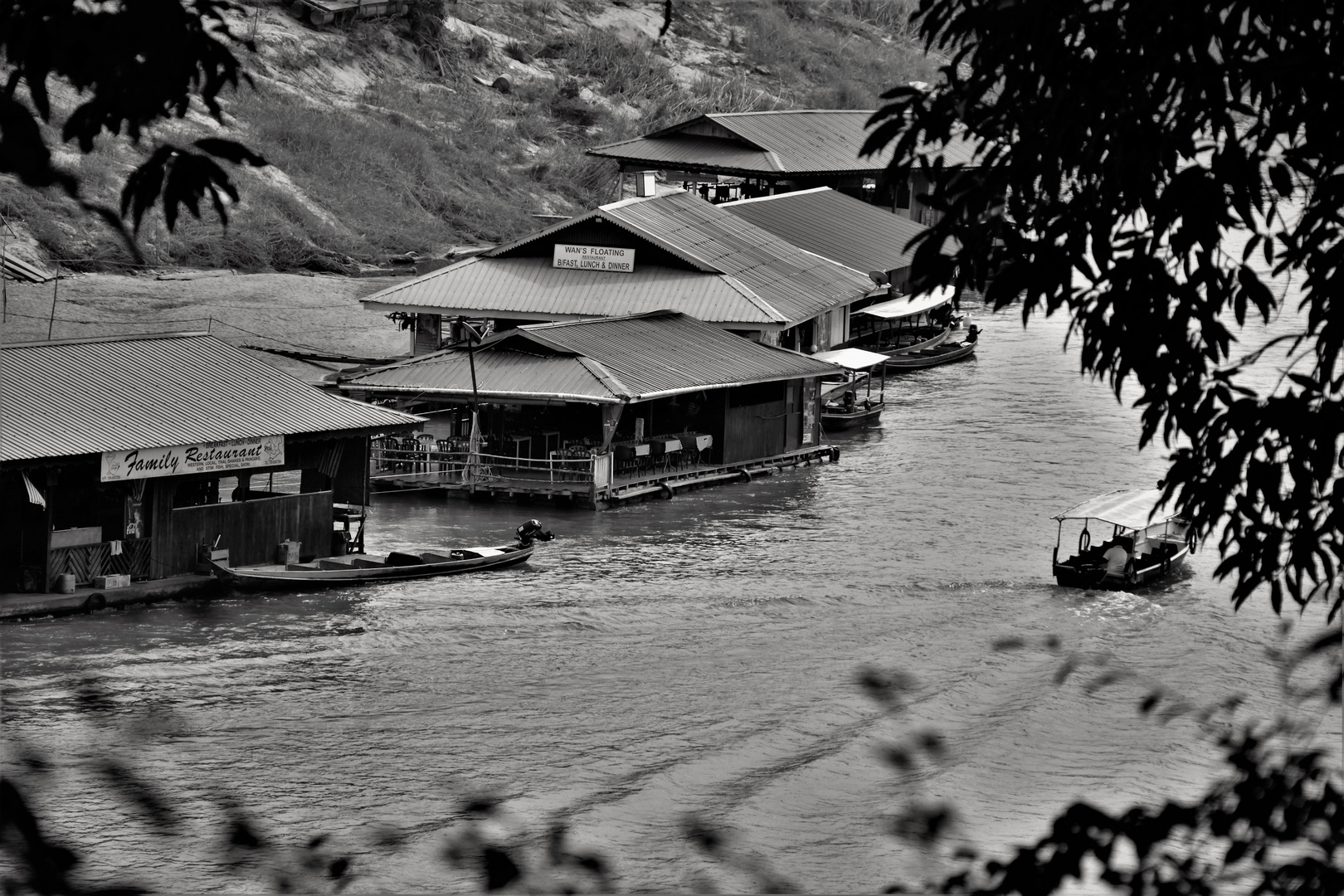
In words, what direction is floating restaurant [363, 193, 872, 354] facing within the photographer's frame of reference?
facing the viewer

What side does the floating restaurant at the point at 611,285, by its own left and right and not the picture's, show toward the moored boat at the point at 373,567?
front

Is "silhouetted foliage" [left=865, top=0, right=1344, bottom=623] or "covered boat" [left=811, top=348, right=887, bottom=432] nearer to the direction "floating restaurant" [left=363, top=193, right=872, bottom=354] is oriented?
the silhouetted foliage

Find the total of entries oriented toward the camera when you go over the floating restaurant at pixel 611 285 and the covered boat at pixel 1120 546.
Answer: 1

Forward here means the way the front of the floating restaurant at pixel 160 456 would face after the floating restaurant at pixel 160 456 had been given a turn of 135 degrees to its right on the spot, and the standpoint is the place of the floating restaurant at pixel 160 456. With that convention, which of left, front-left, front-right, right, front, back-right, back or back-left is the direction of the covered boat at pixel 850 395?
back-right

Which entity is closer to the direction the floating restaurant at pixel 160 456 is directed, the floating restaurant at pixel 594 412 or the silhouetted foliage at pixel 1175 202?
the silhouetted foliage

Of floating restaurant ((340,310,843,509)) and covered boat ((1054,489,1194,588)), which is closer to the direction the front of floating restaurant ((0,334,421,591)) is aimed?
the covered boat

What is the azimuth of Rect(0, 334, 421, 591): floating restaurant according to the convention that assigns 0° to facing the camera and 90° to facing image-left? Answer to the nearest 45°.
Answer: approximately 315°

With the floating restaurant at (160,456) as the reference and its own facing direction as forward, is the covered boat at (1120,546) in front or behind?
in front

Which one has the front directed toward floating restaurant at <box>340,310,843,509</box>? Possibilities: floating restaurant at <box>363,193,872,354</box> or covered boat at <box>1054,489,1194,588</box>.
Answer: floating restaurant at <box>363,193,872,354</box>
